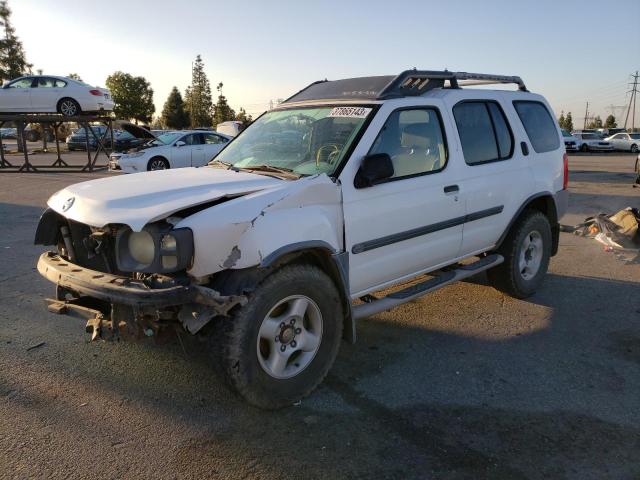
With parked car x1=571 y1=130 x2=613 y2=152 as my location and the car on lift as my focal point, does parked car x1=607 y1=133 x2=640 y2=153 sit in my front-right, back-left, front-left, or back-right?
back-left

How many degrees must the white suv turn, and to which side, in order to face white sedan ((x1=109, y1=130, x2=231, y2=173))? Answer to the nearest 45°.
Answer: approximately 135° to its right

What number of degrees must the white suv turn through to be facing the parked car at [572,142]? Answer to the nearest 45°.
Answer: approximately 180°

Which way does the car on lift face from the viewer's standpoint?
to the viewer's left

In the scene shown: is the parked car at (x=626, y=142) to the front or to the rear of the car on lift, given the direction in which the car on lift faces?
to the rear

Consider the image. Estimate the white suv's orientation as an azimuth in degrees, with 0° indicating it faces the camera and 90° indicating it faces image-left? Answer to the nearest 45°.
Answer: approximately 45°

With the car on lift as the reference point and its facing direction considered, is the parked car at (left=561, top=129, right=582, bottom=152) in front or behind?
behind

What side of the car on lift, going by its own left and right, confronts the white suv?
left

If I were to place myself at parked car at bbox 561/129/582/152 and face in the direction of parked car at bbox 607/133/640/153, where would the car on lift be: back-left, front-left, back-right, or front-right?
back-right
